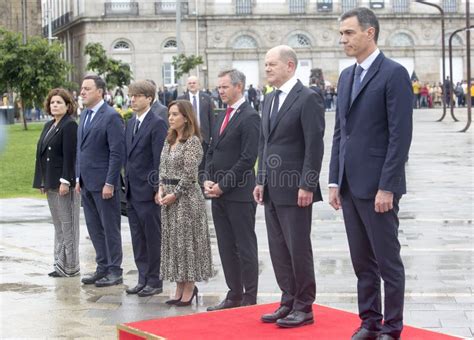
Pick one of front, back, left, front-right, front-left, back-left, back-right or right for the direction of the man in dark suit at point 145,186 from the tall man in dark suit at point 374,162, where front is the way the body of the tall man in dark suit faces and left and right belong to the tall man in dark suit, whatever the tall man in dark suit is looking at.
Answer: right

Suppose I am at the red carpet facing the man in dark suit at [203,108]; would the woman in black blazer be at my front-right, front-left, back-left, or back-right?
front-left

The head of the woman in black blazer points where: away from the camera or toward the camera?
toward the camera

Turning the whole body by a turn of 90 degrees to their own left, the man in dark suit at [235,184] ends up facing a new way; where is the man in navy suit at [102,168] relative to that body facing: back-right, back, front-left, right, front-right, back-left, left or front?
back

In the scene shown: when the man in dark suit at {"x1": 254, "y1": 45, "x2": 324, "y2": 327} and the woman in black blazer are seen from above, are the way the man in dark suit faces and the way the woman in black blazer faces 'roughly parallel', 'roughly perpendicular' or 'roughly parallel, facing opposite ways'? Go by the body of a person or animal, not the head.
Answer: roughly parallel

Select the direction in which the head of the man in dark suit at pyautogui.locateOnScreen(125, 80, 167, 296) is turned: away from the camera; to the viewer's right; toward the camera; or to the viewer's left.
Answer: to the viewer's left

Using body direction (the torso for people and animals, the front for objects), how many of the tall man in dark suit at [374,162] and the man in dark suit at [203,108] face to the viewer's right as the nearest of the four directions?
0

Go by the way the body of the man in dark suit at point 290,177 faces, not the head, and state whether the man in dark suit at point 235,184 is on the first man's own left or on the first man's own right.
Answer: on the first man's own right

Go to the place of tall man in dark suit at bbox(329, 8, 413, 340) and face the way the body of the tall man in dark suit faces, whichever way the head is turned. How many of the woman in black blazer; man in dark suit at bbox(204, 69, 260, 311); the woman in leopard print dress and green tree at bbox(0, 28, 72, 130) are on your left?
0

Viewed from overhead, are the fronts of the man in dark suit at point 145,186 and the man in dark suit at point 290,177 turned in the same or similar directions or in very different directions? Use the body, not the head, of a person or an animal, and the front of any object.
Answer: same or similar directions

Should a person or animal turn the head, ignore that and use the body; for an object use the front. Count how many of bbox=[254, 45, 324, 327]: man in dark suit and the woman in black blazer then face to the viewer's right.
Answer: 0

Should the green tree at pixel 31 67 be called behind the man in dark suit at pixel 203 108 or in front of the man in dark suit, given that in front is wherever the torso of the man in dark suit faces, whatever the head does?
behind

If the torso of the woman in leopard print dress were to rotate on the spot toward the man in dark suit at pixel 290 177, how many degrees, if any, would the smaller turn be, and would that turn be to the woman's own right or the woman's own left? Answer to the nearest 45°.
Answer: approximately 90° to the woman's own left

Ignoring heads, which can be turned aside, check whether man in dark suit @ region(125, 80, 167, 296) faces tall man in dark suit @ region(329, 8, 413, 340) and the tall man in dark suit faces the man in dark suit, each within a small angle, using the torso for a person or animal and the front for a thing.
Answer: no

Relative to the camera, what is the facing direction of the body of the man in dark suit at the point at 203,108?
toward the camera

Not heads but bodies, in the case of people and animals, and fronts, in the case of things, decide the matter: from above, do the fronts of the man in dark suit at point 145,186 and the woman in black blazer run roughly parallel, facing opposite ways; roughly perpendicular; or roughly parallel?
roughly parallel

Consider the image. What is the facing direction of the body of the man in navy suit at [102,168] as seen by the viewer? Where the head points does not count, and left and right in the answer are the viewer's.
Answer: facing the viewer and to the left of the viewer

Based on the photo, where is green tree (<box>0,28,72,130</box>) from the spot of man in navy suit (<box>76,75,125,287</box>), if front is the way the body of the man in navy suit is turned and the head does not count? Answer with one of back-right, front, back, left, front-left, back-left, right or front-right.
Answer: back-right

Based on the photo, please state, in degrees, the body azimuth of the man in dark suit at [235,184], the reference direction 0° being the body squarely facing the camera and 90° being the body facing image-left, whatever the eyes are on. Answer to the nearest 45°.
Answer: approximately 45°

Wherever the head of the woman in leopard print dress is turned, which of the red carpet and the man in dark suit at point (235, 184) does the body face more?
the red carpet

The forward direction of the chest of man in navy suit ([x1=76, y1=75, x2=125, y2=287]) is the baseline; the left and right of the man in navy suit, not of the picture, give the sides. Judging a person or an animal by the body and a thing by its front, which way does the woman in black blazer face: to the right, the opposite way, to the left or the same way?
the same way

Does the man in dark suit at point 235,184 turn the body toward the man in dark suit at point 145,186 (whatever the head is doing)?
no

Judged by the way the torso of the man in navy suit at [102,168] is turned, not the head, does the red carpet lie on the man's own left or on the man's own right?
on the man's own left
